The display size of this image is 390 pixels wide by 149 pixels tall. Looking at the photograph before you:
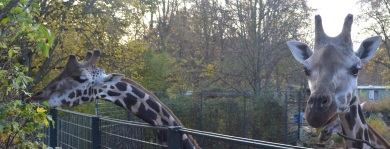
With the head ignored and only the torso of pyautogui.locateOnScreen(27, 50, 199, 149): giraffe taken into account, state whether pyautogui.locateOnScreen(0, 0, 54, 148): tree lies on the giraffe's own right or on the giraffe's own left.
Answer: on the giraffe's own left

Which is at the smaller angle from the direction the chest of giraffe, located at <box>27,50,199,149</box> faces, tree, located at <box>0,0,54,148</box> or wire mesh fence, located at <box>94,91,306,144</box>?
the tree

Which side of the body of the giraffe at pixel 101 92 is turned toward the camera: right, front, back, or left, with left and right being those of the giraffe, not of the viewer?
left

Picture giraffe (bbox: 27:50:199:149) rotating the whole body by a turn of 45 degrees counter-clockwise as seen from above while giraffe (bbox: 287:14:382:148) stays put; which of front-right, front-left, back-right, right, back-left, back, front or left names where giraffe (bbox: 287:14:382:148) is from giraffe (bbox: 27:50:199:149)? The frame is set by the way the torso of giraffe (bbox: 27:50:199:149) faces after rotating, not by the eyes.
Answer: left

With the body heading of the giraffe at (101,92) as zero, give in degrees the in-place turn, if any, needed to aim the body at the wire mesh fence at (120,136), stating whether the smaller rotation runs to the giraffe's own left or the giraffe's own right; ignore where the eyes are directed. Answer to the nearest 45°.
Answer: approximately 90° to the giraffe's own left
